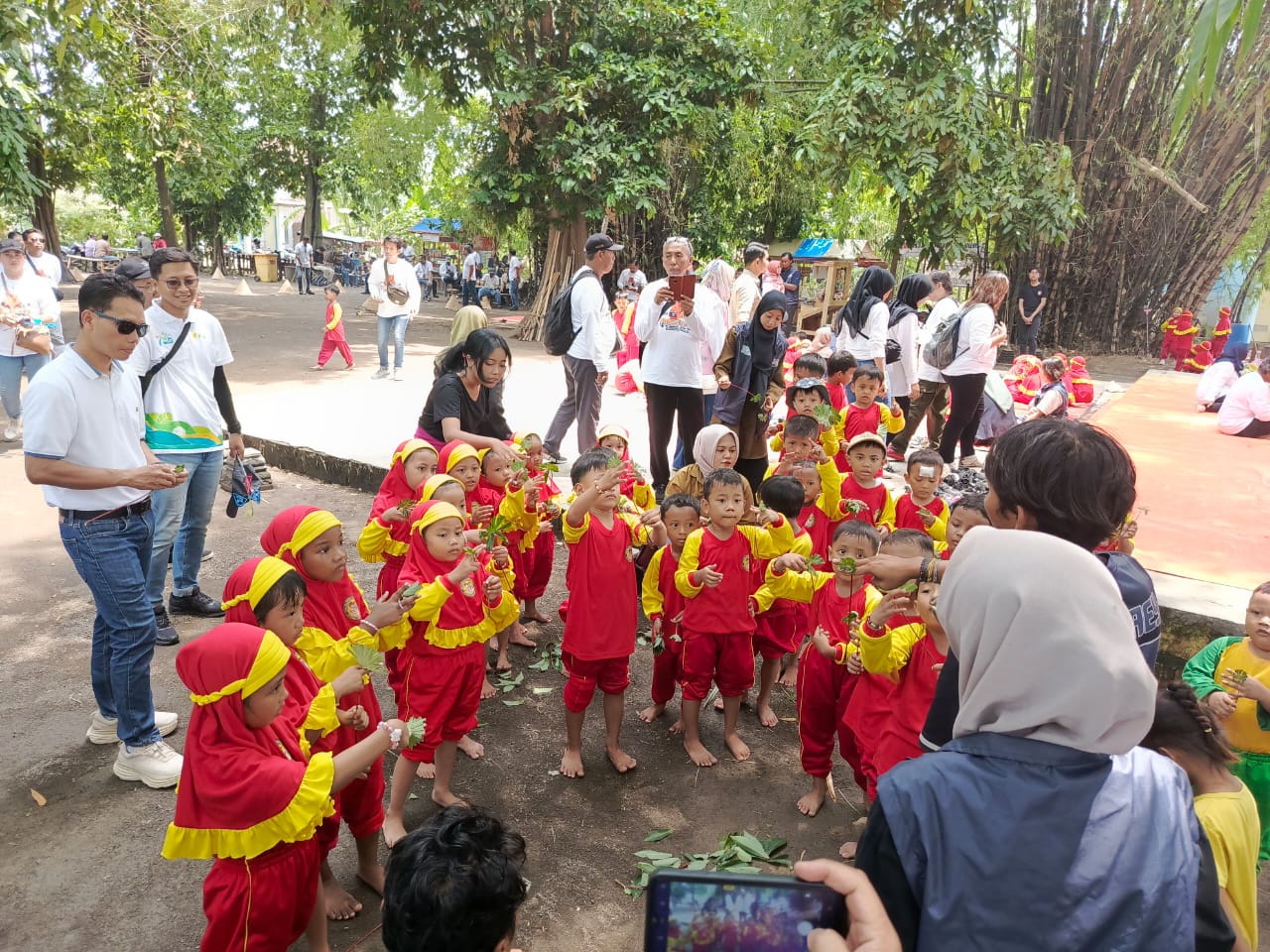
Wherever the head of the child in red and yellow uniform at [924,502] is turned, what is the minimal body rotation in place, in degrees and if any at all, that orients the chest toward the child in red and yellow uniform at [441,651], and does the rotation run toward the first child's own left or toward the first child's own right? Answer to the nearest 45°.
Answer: approximately 45° to the first child's own right

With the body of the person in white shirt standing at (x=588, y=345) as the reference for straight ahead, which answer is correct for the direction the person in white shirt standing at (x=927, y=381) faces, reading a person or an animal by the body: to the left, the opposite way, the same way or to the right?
the opposite way

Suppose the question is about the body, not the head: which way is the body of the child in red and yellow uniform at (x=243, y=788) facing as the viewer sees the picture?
to the viewer's right

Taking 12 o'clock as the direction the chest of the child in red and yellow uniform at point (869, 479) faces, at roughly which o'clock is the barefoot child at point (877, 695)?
The barefoot child is roughly at 12 o'clock from the child in red and yellow uniform.

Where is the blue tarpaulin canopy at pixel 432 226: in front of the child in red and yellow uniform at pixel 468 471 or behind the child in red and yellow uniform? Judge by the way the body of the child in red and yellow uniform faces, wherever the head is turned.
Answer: behind

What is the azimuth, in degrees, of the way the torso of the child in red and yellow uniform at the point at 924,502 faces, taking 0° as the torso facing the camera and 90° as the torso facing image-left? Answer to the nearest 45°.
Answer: approximately 0°

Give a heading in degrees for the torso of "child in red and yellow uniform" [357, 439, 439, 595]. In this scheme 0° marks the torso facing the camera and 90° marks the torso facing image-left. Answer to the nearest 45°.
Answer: approximately 315°

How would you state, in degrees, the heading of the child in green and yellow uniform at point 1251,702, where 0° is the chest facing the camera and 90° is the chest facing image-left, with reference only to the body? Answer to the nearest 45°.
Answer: approximately 45°

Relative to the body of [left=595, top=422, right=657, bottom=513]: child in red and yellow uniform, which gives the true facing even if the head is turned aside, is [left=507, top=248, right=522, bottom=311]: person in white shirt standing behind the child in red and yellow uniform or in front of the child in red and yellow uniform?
behind
